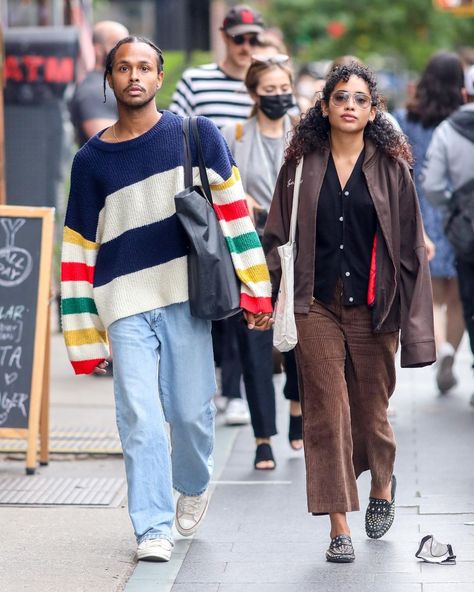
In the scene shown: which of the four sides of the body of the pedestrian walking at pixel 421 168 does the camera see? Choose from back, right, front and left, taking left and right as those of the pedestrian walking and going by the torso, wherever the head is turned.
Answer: back

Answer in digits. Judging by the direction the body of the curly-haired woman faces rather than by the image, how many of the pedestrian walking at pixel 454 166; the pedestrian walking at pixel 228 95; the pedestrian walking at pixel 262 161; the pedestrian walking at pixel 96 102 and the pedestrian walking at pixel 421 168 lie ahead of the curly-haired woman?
0

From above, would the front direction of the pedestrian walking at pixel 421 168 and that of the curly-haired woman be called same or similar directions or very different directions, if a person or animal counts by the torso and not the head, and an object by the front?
very different directions

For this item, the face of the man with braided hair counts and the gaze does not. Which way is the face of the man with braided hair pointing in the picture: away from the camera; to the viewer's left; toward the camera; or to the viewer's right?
toward the camera

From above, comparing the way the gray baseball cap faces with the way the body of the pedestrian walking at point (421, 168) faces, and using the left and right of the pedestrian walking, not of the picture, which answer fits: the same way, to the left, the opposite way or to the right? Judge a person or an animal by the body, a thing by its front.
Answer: the opposite way

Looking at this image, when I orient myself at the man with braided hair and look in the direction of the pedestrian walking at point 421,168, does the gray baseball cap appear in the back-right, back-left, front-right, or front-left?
front-left

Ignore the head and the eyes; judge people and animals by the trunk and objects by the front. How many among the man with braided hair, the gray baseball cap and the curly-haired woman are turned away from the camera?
0

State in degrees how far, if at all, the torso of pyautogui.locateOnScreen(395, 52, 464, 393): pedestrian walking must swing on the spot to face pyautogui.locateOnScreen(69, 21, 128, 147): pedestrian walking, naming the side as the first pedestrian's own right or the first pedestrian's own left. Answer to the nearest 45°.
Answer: approximately 90° to the first pedestrian's own left

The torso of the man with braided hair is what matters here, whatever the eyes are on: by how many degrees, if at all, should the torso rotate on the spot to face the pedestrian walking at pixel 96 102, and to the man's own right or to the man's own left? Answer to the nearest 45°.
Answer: approximately 180°

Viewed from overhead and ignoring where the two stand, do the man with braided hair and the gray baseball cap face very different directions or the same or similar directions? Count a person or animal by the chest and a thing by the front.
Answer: same or similar directions

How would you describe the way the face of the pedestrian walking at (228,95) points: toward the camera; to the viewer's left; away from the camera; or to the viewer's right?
toward the camera

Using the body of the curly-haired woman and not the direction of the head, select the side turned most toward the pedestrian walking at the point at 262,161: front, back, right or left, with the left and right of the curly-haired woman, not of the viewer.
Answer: back

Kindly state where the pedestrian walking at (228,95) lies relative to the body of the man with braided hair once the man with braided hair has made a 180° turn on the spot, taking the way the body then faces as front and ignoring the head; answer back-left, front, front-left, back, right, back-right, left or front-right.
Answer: front

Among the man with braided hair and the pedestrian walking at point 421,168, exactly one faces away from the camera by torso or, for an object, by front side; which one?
the pedestrian walking

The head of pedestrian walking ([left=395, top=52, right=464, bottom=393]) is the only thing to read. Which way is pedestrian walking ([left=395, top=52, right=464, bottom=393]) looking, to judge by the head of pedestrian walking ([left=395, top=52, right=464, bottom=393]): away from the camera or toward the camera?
away from the camera

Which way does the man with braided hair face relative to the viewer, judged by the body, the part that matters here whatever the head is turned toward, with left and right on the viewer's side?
facing the viewer

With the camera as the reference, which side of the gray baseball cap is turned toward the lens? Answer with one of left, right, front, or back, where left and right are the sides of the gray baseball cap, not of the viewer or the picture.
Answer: front
